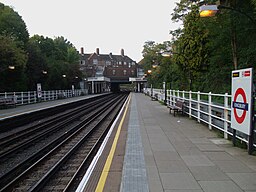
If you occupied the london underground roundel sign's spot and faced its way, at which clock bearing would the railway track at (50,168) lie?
The railway track is roughly at 1 o'clock from the london underground roundel sign.

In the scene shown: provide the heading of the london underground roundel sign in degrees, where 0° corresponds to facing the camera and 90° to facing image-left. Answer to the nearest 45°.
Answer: approximately 45°

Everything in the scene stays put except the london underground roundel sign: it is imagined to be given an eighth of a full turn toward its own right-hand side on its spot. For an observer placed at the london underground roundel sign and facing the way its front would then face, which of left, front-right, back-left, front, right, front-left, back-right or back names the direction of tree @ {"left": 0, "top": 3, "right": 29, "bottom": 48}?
front-right

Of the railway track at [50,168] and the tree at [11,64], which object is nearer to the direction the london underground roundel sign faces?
the railway track

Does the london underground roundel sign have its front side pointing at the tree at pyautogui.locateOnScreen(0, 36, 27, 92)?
no

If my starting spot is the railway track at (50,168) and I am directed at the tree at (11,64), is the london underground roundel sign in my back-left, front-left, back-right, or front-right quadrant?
back-right
